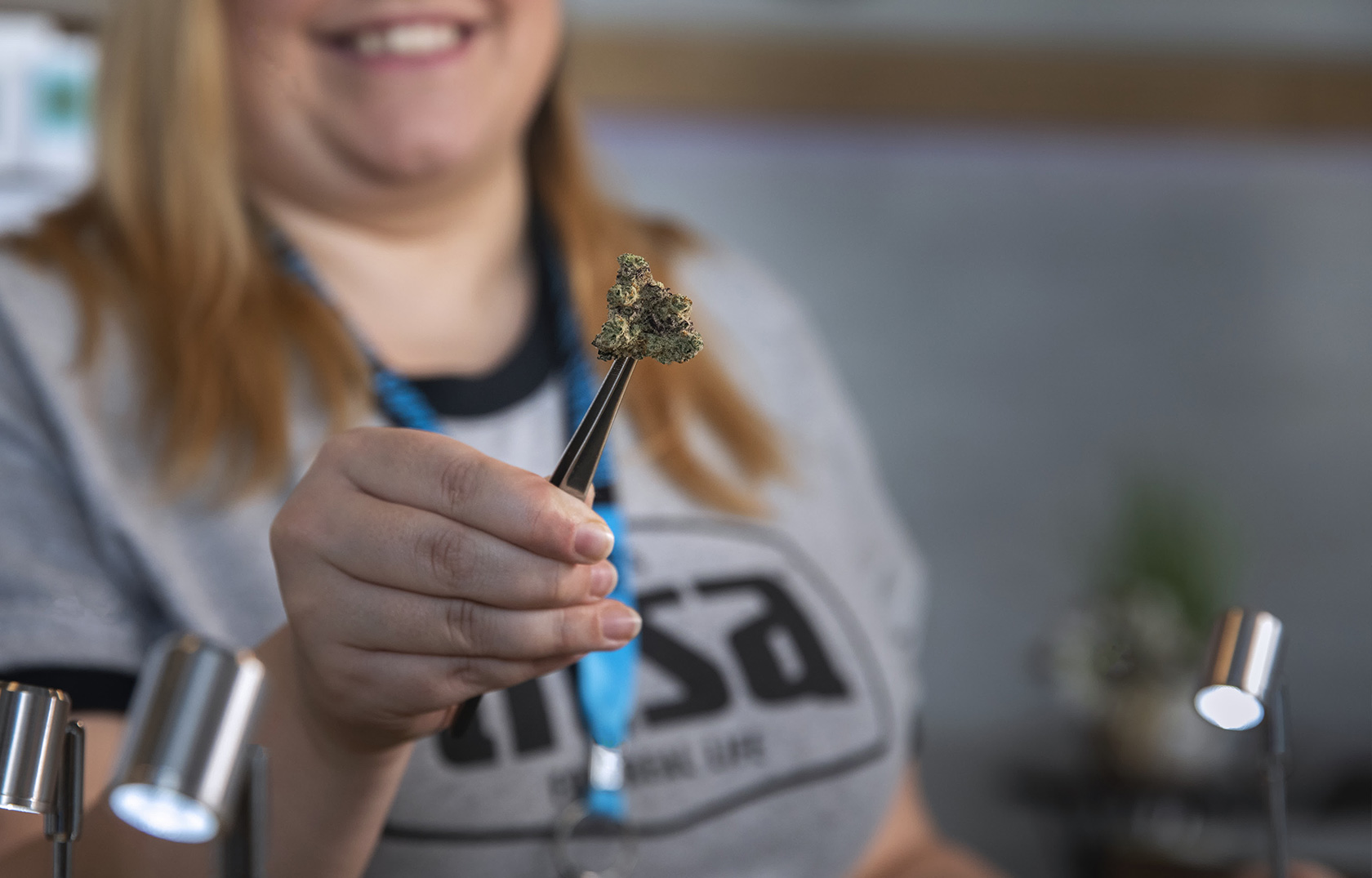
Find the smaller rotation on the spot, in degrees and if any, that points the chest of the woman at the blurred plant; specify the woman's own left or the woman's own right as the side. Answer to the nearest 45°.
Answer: approximately 135° to the woman's own left

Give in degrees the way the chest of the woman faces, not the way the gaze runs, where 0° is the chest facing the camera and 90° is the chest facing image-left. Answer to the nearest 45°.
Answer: approximately 0°
